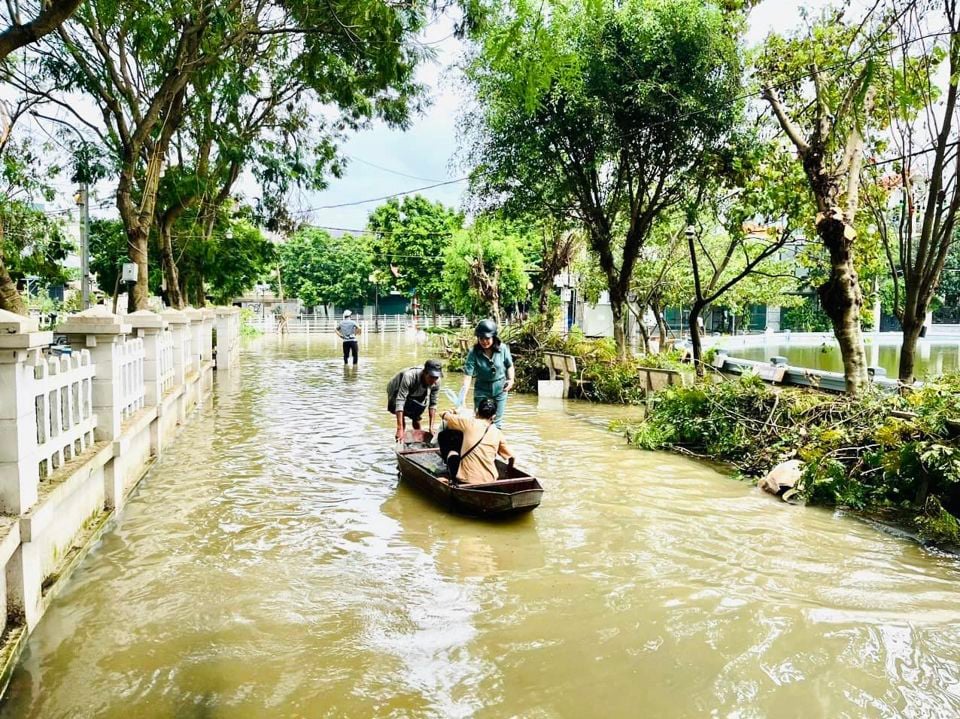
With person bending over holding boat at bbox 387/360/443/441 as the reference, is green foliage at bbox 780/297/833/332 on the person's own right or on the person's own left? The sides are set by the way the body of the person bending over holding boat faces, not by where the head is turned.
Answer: on the person's own left

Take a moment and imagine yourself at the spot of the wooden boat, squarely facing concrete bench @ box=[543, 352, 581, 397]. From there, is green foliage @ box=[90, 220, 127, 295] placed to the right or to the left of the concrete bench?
left

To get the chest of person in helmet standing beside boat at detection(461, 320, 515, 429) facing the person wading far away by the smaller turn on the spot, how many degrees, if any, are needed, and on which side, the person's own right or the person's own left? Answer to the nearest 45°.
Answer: approximately 180°

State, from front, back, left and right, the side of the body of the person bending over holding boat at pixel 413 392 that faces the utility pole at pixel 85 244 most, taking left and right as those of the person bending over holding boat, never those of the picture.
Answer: back

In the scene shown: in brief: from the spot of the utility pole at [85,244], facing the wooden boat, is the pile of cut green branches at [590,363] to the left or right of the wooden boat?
left

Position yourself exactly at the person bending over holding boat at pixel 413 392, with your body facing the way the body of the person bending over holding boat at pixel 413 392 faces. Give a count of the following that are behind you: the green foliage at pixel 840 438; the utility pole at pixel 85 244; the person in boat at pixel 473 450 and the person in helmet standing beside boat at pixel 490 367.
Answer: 1

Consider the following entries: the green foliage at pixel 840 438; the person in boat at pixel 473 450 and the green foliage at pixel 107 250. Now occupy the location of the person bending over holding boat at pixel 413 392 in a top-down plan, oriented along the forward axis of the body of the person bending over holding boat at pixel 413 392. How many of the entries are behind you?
1

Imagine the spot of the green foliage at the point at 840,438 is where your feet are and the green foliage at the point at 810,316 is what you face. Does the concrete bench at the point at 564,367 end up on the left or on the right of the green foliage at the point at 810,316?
left

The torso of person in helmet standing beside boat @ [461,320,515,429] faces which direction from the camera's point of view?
toward the camera

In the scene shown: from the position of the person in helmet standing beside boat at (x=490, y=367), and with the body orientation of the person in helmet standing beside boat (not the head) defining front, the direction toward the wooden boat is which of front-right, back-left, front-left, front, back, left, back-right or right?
front

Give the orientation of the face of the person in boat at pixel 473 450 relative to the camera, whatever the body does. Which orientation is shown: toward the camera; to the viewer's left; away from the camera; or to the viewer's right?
away from the camera

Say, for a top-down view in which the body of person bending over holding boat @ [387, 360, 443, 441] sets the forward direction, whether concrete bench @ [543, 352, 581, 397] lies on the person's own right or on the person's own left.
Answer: on the person's own left

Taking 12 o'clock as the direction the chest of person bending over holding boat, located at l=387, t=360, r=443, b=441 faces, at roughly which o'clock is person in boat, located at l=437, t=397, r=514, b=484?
person in boat, located at l=437, t=397, r=514, b=484 is roughly at 1 o'clock from person bending over holding boat, located at l=387, t=360, r=443, b=441.

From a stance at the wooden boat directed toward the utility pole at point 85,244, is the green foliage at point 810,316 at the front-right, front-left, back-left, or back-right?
front-right
